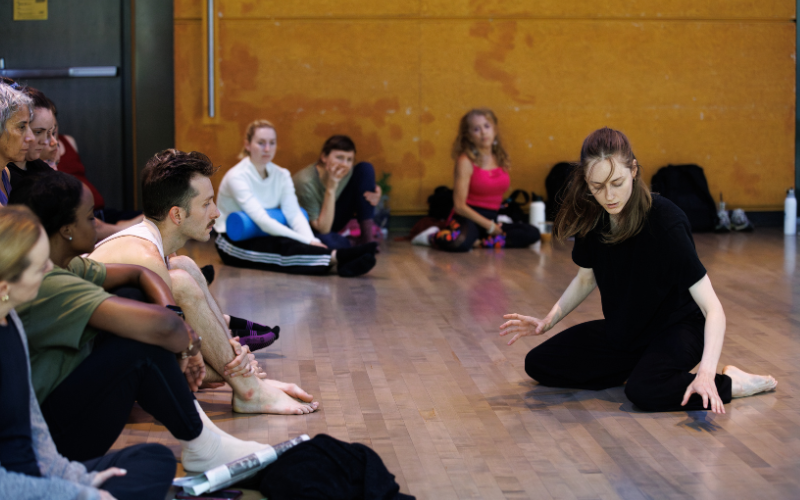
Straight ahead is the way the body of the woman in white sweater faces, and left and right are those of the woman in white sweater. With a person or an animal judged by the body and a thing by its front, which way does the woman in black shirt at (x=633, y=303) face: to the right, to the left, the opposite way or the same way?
to the right

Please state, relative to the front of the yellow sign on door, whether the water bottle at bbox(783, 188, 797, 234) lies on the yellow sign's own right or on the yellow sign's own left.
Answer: on the yellow sign's own left

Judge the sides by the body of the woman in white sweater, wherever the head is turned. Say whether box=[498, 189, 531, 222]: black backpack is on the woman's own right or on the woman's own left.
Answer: on the woman's own left

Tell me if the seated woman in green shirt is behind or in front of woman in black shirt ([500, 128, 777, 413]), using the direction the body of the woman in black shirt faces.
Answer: in front
